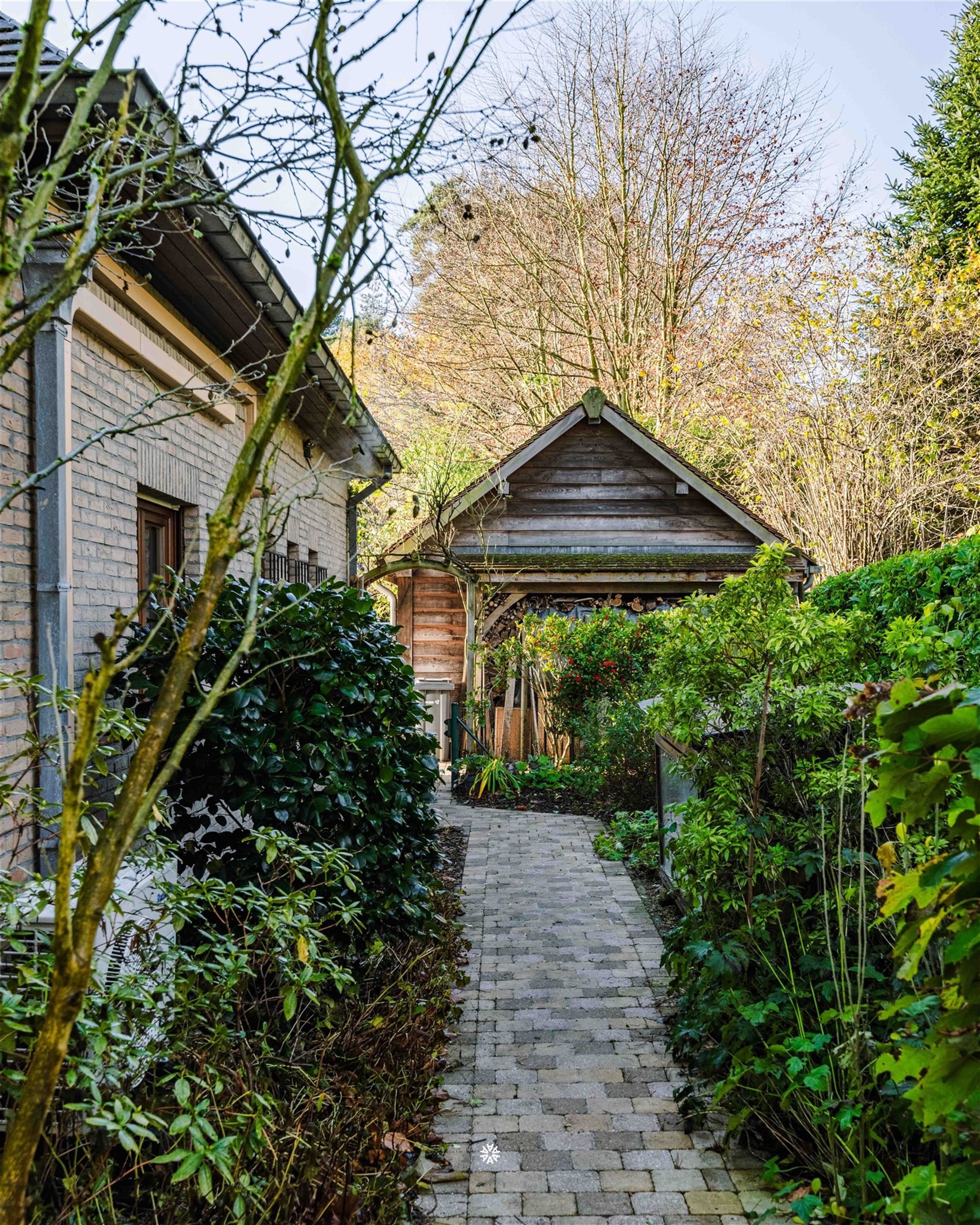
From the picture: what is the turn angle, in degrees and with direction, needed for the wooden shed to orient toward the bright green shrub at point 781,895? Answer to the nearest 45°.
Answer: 0° — it already faces it

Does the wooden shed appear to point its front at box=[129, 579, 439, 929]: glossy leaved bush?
yes

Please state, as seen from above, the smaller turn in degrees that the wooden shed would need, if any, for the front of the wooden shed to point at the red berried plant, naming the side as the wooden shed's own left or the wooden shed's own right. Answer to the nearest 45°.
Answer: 0° — it already faces it

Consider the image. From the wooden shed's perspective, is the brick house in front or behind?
in front

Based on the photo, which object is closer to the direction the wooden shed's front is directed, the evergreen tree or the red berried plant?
the red berried plant

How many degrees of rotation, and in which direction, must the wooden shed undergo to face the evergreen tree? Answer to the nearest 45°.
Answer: approximately 135° to its left

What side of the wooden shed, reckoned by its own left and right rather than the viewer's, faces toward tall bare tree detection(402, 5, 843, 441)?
back

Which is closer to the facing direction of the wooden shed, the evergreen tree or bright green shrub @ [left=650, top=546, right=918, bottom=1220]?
the bright green shrub

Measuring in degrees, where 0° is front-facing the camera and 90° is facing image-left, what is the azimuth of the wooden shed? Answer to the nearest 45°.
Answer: approximately 0°

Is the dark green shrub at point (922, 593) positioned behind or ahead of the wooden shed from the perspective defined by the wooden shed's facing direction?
ahead

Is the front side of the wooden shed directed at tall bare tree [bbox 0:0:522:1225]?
yes
